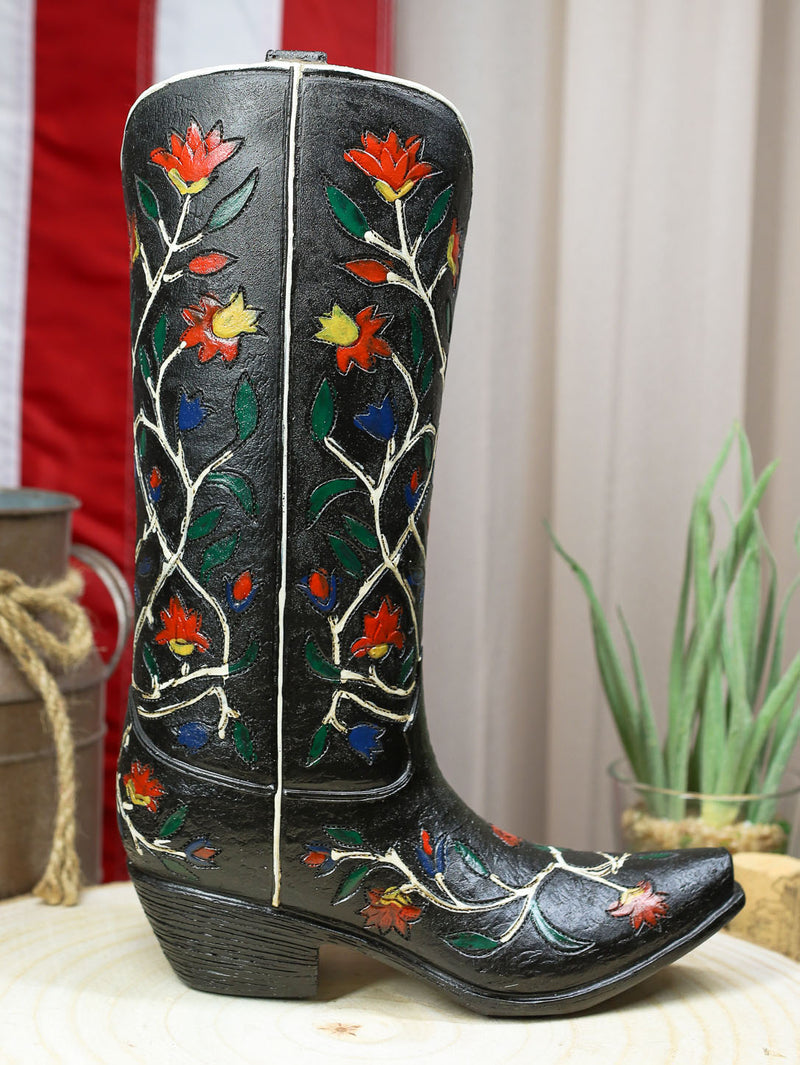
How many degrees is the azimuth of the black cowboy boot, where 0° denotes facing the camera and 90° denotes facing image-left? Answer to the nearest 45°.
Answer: approximately 270°

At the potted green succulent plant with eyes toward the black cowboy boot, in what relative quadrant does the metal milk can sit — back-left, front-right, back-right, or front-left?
front-right
